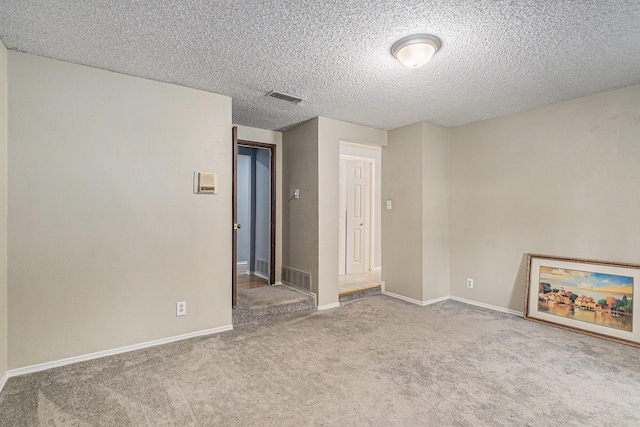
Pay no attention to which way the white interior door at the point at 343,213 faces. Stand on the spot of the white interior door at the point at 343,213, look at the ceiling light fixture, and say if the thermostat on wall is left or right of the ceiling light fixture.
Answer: right

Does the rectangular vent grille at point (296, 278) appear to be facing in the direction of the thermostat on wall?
yes

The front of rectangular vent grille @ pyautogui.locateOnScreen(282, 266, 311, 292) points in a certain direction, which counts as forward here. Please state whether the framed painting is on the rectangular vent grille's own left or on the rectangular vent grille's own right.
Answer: on the rectangular vent grille's own left

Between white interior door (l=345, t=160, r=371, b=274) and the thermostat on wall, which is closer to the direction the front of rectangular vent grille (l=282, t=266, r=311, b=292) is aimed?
the thermostat on wall

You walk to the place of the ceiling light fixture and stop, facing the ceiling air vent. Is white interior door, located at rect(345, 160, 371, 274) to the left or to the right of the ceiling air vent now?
right

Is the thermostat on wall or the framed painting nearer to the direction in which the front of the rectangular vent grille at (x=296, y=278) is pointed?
the thermostat on wall

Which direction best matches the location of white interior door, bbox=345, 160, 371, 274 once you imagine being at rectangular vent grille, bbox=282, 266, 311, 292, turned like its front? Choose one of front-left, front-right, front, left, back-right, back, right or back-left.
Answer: back

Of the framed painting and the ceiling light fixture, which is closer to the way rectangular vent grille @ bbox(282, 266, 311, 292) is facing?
the ceiling light fixture

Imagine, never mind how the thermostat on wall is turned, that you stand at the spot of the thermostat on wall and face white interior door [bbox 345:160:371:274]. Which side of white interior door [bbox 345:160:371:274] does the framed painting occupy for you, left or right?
right

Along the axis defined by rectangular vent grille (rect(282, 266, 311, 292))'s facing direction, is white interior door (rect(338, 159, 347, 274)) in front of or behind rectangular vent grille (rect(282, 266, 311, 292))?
behind
